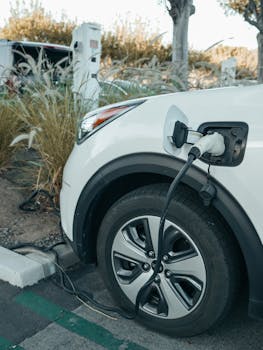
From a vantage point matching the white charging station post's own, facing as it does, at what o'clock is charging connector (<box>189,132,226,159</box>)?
The charging connector is roughly at 1 o'clock from the white charging station post.

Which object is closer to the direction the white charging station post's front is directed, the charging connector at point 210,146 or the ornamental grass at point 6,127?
the charging connector

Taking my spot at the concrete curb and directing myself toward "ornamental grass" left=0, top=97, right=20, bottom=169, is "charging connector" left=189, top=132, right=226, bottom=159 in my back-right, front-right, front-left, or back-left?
back-right

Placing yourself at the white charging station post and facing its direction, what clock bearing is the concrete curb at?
The concrete curb is roughly at 2 o'clock from the white charging station post.

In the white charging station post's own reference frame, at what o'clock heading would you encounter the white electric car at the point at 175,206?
The white electric car is roughly at 1 o'clock from the white charging station post.

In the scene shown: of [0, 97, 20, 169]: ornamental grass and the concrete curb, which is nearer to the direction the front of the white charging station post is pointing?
the concrete curb

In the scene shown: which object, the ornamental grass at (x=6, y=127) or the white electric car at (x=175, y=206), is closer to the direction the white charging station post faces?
the white electric car

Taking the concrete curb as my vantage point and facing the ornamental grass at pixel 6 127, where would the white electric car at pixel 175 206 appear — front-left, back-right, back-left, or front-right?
back-right

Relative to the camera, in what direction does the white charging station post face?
facing the viewer and to the right of the viewer
